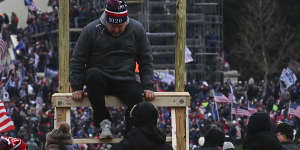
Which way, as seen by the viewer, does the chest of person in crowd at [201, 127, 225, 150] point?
away from the camera

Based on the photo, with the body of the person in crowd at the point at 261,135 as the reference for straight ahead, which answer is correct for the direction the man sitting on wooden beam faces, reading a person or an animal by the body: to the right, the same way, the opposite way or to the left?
the opposite way

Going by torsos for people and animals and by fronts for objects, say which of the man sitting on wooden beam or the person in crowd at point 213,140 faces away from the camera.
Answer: the person in crowd

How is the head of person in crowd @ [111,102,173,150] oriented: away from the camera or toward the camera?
away from the camera

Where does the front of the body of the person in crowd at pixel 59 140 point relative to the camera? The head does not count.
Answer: away from the camera

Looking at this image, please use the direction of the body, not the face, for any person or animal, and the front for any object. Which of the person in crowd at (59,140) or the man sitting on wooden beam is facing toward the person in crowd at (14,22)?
the person in crowd at (59,140)

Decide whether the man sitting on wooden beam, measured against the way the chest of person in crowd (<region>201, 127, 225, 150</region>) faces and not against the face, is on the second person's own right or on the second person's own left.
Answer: on the second person's own left

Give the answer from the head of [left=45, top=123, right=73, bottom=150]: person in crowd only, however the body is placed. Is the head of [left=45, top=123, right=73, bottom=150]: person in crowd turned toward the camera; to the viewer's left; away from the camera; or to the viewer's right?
away from the camera

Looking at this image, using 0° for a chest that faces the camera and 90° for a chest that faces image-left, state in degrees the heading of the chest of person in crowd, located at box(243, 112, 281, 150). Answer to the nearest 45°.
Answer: approximately 180°
